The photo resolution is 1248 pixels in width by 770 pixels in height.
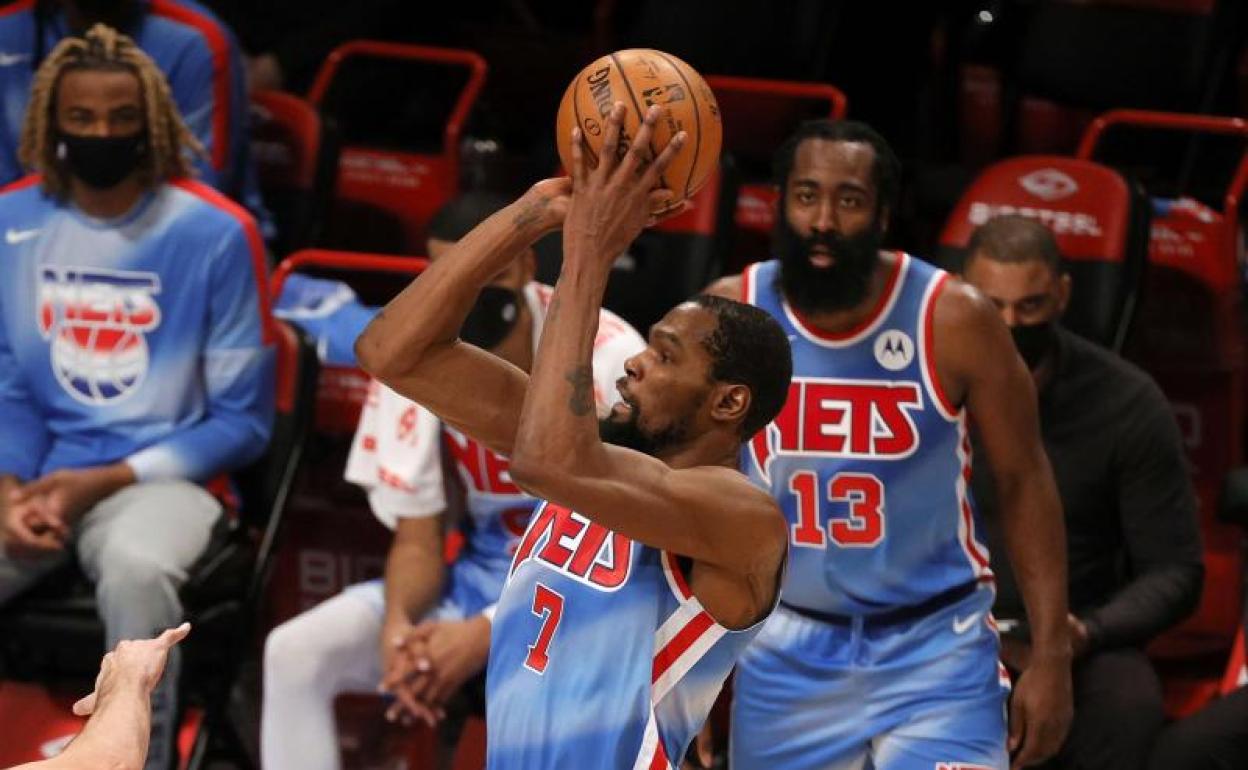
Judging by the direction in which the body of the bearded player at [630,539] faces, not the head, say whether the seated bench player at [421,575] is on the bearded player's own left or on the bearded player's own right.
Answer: on the bearded player's own right

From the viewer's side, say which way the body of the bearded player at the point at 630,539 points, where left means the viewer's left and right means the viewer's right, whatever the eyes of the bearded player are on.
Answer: facing the viewer and to the left of the viewer

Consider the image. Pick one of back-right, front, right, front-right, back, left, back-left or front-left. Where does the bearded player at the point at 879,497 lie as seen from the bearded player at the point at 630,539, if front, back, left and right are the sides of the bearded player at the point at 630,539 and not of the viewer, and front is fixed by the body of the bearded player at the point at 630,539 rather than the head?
back

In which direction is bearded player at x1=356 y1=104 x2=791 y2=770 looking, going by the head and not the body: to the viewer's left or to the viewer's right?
to the viewer's left

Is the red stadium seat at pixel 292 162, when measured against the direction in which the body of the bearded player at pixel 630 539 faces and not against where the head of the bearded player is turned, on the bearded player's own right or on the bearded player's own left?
on the bearded player's own right

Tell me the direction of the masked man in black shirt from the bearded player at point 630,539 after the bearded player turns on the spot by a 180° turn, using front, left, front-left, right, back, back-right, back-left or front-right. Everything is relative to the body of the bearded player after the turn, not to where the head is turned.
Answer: front

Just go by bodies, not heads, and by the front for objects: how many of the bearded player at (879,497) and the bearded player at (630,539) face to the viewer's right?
0

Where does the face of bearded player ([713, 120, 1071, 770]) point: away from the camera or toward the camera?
toward the camera

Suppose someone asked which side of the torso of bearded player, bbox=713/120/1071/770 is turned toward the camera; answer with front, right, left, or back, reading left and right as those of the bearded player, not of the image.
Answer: front

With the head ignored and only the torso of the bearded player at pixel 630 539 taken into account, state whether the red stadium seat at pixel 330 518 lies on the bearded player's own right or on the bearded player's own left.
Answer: on the bearded player's own right

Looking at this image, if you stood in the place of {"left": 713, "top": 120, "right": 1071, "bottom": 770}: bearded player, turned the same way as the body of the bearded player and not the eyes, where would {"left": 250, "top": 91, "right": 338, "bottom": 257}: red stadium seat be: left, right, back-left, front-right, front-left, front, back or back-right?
back-right

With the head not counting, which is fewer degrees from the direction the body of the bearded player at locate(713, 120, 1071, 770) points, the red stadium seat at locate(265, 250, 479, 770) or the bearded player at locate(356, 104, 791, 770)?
the bearded player
